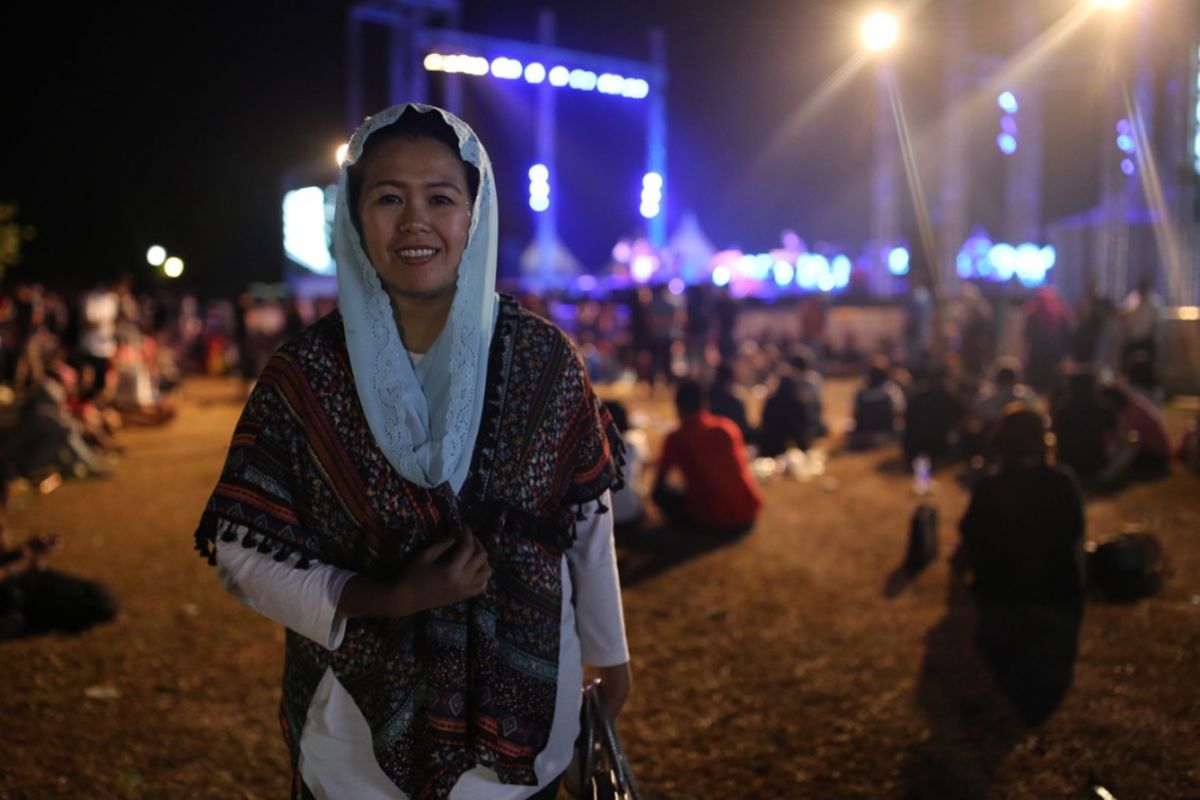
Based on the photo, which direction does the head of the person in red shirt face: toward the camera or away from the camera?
away from the camera

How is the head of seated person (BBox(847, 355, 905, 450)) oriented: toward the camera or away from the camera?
away from the camera

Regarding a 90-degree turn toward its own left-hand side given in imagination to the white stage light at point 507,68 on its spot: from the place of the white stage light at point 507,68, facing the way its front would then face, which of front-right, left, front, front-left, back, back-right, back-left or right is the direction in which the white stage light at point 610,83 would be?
front-left

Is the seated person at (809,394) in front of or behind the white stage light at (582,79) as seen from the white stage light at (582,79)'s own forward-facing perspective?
in front

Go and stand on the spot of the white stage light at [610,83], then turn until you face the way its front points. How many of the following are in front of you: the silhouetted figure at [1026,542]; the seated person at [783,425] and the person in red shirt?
3

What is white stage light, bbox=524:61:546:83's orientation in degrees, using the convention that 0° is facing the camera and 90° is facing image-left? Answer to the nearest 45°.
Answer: approximately 0°

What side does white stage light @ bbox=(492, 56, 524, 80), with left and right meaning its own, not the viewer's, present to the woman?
front
